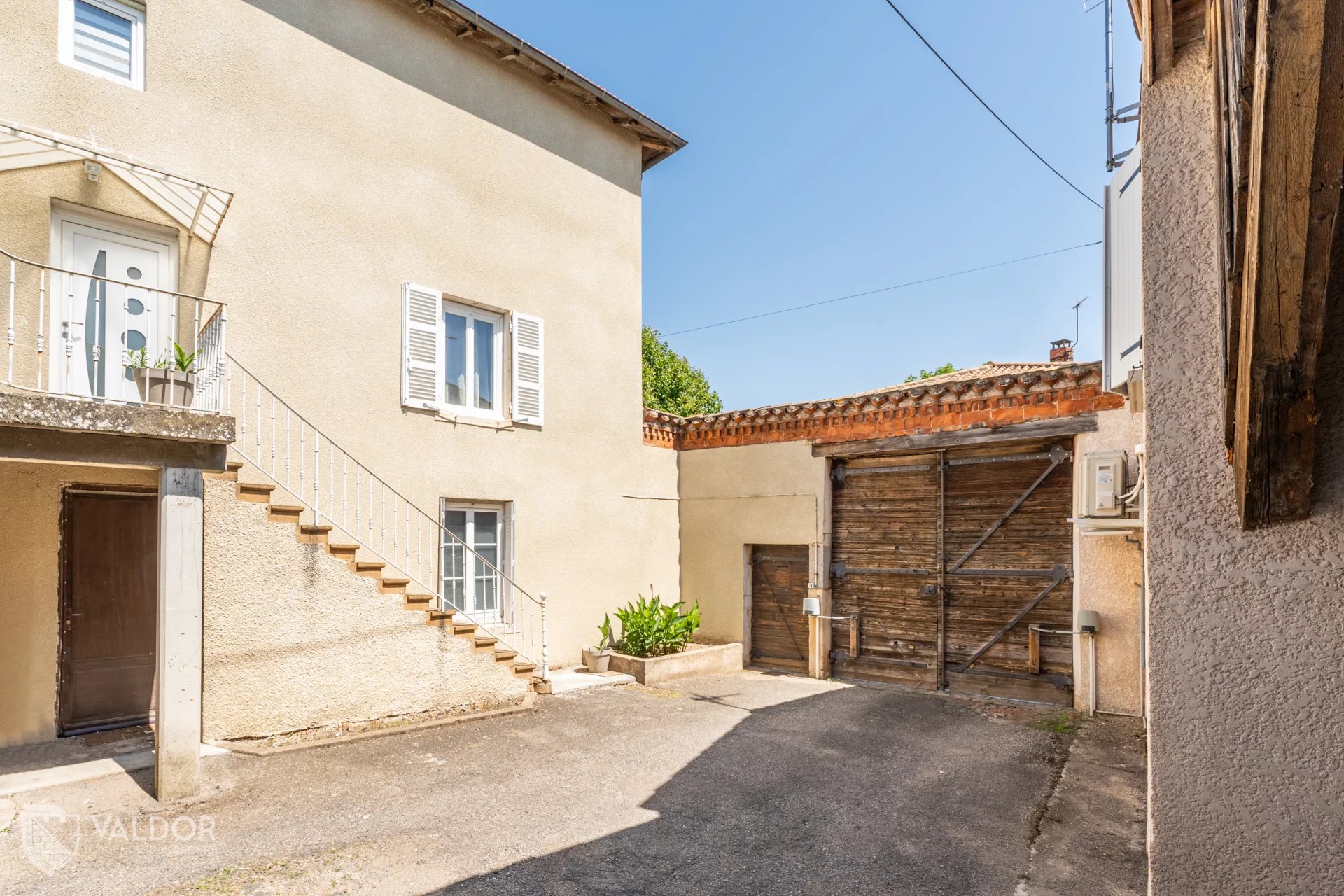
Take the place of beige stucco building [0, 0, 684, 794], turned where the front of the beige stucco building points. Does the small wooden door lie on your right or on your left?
on your left

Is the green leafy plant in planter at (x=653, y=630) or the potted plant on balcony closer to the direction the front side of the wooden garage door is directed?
the potted plant on balcony

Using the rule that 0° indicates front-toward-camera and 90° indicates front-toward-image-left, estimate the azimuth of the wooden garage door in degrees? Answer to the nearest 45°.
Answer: approximately 45°

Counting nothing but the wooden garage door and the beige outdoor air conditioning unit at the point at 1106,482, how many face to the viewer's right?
0

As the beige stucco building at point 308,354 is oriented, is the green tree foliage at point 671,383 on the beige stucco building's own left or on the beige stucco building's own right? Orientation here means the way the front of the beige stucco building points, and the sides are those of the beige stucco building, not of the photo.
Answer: on the beige stucco building's own left

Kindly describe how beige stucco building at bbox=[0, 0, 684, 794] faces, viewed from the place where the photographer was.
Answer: facing the viewer and to the right of the viewer
